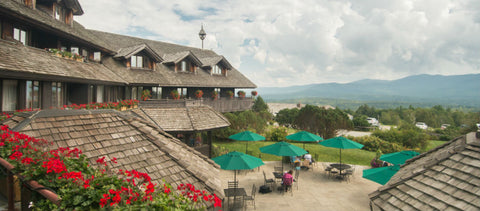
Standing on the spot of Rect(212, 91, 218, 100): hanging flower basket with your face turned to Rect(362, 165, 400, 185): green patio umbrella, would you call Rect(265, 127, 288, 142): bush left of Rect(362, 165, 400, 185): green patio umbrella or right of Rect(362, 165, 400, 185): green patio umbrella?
left

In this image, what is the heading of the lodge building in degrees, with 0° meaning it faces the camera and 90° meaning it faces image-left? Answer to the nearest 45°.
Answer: approximately 315°

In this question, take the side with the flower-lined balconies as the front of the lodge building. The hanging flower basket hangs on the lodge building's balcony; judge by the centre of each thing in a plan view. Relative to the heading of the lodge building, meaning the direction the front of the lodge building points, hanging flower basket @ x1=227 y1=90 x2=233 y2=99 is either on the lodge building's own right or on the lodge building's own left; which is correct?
on the lodge building's own left

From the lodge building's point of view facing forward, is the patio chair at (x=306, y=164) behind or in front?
in front

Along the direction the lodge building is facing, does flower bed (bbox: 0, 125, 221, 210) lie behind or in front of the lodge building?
in front

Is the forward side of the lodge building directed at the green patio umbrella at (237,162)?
yes

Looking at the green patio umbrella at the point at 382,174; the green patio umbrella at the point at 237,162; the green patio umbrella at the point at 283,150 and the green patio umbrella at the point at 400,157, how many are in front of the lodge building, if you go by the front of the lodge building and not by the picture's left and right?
4

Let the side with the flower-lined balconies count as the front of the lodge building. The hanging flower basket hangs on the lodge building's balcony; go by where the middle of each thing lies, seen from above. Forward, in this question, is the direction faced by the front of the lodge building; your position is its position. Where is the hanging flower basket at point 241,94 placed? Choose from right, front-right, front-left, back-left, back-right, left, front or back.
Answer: left

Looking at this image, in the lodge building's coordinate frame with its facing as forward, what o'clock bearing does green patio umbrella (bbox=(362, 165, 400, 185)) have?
The green patio umbrella is roughly at 12 o'clock from the lodge building.

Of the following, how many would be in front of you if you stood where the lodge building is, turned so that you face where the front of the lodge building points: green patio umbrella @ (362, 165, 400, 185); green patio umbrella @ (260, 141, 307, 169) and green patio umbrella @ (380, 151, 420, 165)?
3
